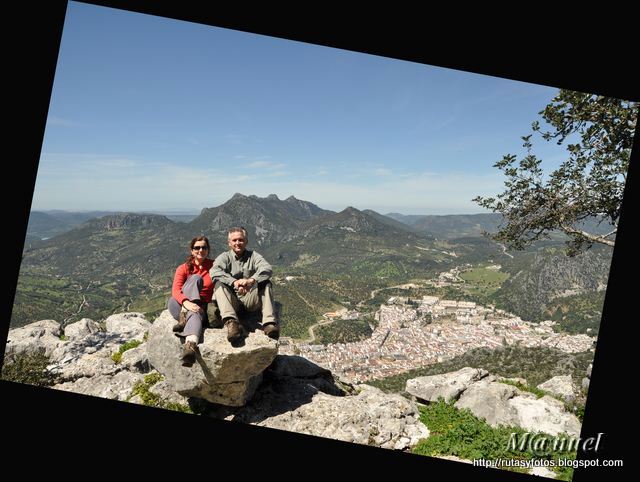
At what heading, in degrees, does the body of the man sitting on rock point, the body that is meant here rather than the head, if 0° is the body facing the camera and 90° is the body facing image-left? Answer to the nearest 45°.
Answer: approximately 0°

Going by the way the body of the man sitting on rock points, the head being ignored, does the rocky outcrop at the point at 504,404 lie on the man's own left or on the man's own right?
on the man's own left

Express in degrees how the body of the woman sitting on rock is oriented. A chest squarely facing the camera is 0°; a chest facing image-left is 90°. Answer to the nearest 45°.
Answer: approximately 0°

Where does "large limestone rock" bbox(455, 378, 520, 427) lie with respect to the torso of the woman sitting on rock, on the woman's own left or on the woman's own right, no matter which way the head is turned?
on the woman's own left

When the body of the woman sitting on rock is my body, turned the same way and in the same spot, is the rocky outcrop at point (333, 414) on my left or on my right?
on my left

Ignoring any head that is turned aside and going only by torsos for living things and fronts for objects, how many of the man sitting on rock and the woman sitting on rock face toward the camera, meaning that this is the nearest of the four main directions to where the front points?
2
